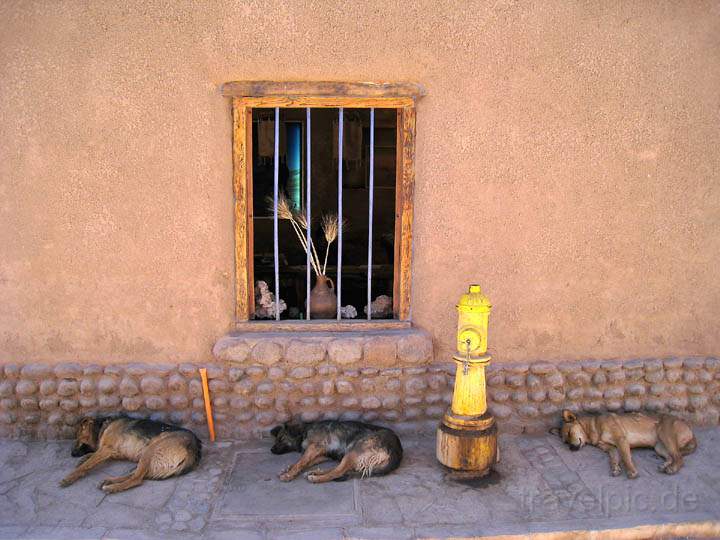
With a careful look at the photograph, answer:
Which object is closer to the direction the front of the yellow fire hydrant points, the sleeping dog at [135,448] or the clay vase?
the sleeping dog

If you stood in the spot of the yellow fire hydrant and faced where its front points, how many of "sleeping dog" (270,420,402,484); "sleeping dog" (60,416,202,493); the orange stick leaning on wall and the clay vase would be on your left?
0

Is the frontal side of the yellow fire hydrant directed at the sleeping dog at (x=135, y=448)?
no

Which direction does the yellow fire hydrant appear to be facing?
toward the camera

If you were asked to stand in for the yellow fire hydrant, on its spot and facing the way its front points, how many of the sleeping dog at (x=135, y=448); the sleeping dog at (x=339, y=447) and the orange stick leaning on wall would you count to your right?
3

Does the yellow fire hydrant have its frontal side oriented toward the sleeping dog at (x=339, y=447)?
no

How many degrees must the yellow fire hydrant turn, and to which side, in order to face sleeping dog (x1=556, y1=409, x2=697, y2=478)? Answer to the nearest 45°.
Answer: approximately 135° to its left

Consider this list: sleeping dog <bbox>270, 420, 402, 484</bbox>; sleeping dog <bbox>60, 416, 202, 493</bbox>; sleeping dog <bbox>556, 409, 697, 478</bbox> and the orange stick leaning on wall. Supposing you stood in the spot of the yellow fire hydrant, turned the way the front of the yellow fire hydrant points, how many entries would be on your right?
3

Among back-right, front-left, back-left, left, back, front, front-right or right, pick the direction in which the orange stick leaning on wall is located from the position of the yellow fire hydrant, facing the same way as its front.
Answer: right

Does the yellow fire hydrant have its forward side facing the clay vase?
no
